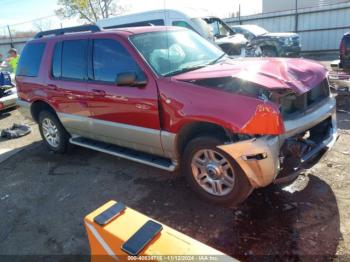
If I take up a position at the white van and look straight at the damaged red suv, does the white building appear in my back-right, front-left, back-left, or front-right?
back-left

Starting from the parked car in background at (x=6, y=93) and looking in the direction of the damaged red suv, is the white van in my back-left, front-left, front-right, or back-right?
front-left

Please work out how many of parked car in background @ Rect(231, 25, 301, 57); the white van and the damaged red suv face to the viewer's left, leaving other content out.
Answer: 0

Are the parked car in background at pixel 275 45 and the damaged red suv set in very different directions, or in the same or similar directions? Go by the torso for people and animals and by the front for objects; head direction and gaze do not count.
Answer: same or similar directions

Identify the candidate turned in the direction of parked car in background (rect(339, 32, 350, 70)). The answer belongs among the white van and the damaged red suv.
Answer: the white van

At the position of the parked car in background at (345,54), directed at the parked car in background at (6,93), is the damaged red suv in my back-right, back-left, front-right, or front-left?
front-left

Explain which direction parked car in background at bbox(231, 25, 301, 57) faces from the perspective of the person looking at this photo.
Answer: facing the viewer and to the right of the viewer

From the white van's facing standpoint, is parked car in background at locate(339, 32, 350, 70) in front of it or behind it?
in front

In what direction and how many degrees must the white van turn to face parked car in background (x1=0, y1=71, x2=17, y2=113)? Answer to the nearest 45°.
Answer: approximately 135° to its right

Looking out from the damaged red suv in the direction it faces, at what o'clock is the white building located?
The white building is roughly at 8 o'clock from the damaged red suv.

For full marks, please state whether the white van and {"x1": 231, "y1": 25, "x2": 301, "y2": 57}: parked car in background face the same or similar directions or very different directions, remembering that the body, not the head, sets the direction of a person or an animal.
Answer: same or similar directions
